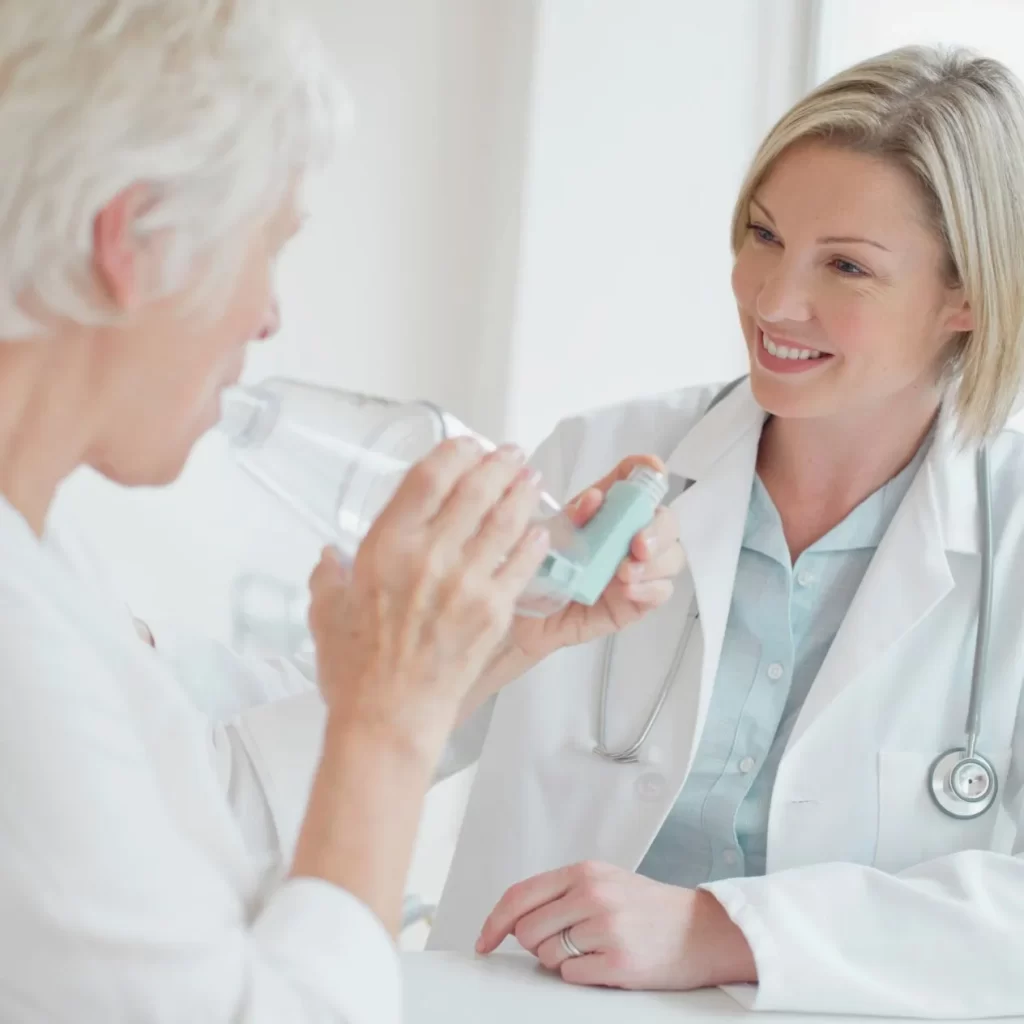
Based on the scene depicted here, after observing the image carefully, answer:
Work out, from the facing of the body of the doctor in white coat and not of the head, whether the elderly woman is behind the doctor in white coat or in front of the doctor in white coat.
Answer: in front

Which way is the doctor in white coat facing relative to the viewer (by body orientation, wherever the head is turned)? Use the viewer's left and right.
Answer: facing the viewer and to the left of the viewer

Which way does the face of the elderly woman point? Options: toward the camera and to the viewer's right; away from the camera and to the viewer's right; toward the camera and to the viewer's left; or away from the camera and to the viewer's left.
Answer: away from the camera and to the viewer's right

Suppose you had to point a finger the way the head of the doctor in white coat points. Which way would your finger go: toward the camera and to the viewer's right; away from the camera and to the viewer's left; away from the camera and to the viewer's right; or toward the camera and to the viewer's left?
toward the camera and to the viewer's left
